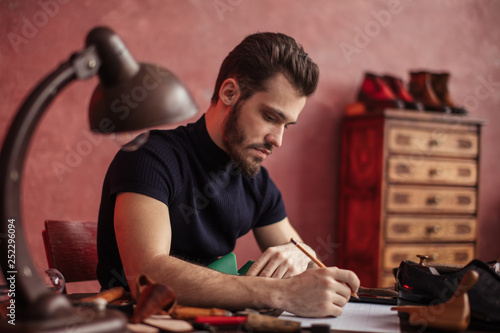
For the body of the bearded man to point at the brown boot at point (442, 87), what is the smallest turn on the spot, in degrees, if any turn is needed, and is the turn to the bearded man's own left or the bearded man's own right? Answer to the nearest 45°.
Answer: approximately 90° to the bearded man's own left

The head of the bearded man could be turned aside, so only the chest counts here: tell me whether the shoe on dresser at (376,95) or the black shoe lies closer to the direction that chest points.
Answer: the black shoe

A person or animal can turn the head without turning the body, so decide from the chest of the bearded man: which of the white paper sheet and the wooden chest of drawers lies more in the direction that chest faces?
the white paper sheet

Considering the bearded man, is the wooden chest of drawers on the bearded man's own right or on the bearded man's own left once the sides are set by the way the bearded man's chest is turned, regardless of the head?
on the bearded man's own left

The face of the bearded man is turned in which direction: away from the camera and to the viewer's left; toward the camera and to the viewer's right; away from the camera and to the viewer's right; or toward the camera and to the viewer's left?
toward the camera and to the viewer's right
